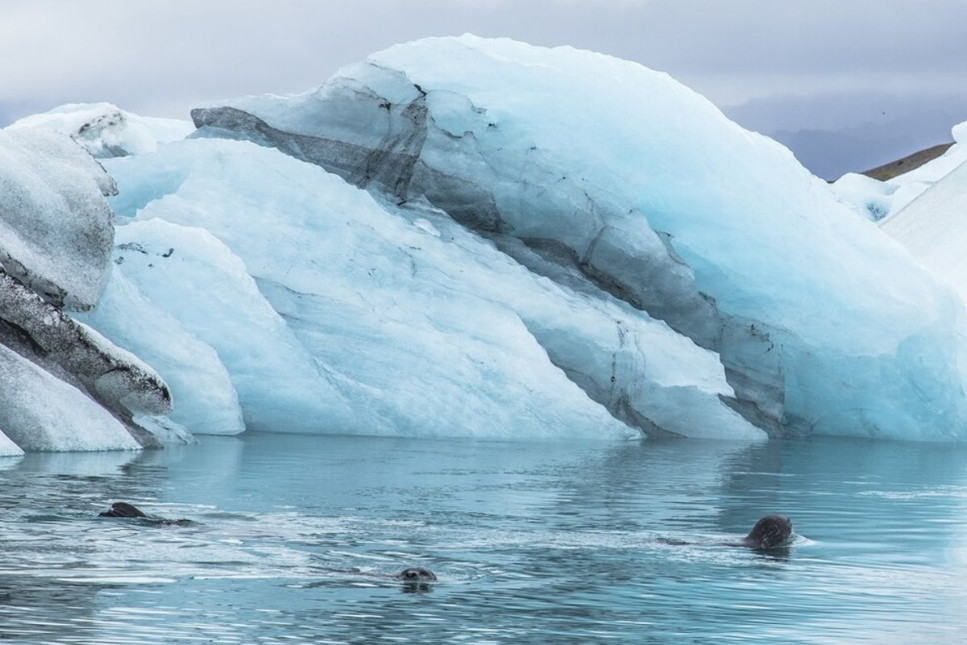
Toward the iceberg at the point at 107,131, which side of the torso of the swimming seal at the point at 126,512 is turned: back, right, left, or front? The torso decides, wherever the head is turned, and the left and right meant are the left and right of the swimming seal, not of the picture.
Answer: right

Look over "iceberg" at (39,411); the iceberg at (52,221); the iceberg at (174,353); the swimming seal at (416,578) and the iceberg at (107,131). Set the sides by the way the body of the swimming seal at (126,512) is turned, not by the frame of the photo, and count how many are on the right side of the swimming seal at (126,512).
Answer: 4

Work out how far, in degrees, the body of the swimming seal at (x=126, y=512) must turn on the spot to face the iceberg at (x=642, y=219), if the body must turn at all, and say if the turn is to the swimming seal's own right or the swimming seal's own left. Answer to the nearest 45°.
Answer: approximately 135° to the swimming seal's own right

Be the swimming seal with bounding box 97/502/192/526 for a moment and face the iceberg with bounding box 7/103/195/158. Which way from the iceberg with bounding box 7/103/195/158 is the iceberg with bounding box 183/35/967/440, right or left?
right

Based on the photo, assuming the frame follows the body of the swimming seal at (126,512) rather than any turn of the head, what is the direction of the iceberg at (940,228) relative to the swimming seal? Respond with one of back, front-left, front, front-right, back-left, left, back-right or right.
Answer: back-right

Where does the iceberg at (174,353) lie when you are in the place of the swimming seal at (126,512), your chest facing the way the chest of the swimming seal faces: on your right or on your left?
on your right

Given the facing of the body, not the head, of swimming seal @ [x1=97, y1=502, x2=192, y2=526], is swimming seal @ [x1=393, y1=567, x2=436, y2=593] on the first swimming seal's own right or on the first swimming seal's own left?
on the first swimming seal's own left

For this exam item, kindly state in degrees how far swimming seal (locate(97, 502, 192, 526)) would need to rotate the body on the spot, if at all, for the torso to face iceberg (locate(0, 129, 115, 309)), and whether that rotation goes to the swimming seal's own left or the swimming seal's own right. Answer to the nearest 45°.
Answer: approximately 90° to the swimming seal's own right

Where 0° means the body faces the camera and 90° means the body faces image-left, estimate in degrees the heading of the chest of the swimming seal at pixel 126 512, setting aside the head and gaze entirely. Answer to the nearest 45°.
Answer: approximately 90°
